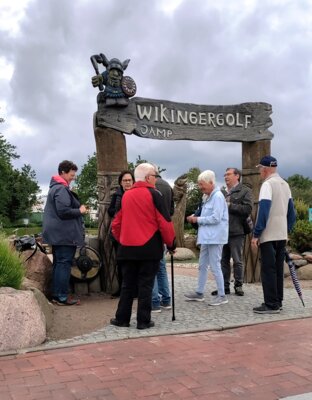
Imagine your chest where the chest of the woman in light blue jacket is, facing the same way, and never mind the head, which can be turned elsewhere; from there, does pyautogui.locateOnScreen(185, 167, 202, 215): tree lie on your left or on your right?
on your right

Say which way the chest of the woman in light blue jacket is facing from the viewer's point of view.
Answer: to the viewer's left

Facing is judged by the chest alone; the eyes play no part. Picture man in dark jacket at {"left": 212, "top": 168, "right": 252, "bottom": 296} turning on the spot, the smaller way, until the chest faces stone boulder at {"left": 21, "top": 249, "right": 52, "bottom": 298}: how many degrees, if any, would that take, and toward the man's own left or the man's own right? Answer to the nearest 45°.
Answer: approximately 45° to the man's own right

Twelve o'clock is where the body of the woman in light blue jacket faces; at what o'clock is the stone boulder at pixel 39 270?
The stone boulder is roughly at 12 o'clock from the woman in light blue jacket.

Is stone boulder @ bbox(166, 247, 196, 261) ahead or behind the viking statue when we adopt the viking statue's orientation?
behind

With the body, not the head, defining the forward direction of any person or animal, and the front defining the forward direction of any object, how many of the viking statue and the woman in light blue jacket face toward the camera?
1

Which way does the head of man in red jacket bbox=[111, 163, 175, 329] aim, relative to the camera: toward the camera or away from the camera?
away from the camera
